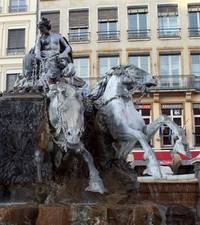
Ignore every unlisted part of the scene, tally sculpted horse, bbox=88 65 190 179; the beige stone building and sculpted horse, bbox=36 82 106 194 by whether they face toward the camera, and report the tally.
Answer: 2

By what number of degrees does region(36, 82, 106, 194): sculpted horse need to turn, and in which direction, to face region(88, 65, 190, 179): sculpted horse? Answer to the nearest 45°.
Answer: approximately 135° to its left

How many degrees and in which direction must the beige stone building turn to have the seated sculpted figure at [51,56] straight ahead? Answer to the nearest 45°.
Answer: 0° — it already faces it

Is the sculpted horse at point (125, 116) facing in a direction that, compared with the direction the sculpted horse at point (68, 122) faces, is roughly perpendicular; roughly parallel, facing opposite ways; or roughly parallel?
roughly perpendicular

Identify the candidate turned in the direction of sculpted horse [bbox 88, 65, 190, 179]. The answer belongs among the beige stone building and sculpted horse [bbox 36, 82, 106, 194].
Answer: the beige stone building

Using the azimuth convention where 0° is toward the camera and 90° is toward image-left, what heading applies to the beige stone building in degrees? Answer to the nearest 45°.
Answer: approximately 0°
